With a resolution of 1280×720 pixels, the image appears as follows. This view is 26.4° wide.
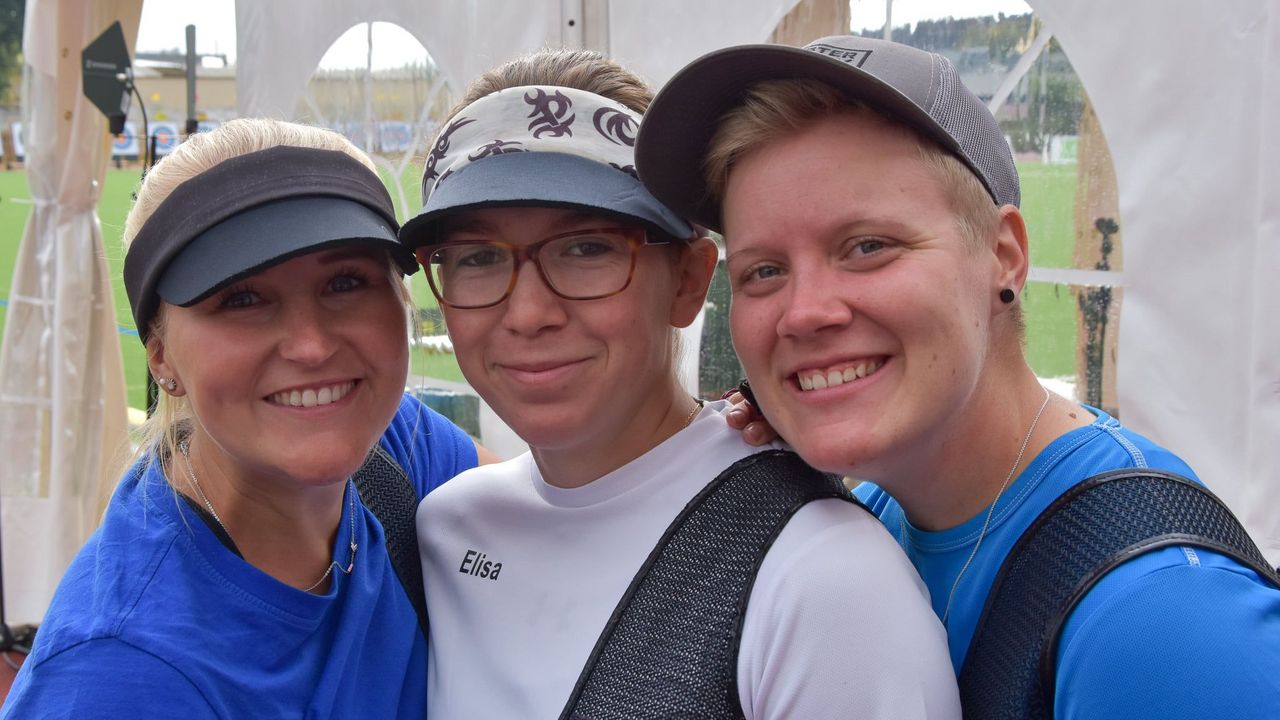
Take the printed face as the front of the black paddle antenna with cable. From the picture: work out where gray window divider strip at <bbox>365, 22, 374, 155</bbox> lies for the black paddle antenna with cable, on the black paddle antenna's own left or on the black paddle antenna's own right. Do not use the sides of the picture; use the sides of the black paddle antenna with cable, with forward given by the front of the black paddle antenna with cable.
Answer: on the black paddle antenna's own left

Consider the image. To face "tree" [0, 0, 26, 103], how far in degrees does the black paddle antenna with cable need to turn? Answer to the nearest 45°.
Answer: approximately 135° to its right

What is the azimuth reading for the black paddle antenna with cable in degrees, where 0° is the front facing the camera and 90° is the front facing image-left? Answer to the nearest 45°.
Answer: approximately 45°

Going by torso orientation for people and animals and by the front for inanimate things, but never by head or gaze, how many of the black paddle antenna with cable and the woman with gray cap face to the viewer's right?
0

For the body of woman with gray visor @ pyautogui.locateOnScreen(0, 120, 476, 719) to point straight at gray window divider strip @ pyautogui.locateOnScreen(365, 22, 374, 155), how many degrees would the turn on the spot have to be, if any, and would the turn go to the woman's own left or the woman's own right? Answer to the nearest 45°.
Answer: approximately 135° to the woman's own left

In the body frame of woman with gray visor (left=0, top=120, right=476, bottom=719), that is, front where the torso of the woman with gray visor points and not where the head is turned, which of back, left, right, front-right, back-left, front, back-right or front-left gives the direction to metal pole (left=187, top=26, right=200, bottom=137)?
back-left
